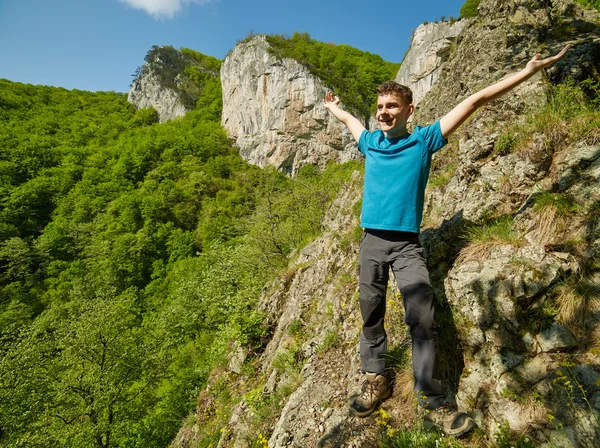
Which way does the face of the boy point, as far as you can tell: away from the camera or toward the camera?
toward the camera

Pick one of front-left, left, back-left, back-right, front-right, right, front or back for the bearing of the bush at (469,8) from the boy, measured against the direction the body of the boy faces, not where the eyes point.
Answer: back-right

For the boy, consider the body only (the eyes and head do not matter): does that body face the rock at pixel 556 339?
no

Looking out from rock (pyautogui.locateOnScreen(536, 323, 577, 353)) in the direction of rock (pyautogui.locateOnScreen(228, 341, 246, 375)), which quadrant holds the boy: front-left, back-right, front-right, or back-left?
front-left

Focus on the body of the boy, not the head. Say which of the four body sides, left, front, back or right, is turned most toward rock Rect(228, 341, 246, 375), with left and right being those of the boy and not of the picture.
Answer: right

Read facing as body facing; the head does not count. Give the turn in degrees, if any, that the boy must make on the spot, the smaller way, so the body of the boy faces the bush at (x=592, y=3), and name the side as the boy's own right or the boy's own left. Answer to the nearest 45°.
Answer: approximately 180°

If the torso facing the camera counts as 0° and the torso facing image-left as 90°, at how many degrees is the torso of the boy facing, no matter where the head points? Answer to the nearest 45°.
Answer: approximately 45°

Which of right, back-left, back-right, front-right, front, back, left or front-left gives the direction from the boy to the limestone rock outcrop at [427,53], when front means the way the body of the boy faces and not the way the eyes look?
back-right
